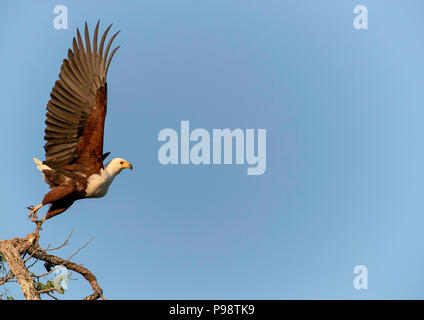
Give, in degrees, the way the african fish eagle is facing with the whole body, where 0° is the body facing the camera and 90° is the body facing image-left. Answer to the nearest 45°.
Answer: approximately 270°
